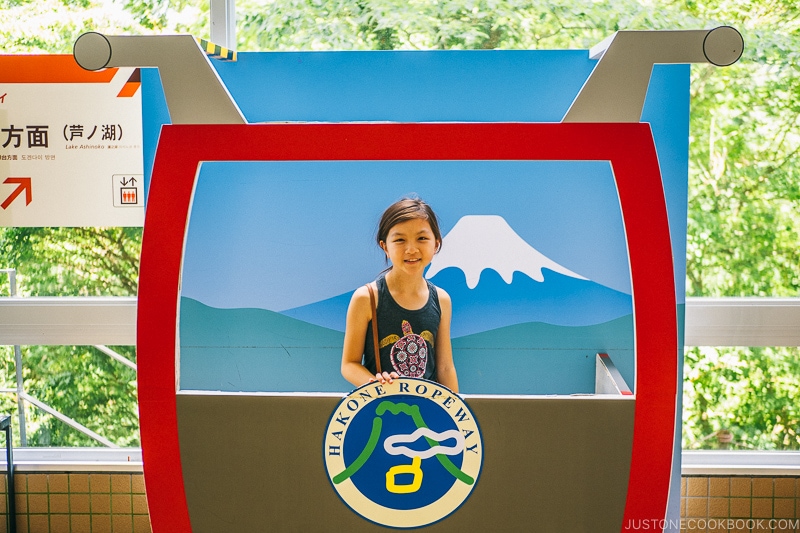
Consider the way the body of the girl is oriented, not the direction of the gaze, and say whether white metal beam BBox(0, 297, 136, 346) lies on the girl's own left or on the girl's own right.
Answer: on the girl's own right

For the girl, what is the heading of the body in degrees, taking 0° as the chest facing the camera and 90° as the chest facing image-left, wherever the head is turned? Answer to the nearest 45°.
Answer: approximately 0°

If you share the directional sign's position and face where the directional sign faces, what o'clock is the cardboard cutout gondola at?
The cardboard cutout gondola is roughly at 11 o'clock from the directional sign.

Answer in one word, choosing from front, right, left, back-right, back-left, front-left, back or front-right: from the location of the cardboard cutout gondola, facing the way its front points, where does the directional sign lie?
back-right

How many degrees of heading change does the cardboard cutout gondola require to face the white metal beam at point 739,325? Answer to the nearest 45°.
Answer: approximately 135° to its left

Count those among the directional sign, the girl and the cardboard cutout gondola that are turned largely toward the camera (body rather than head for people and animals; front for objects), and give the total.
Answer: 3
